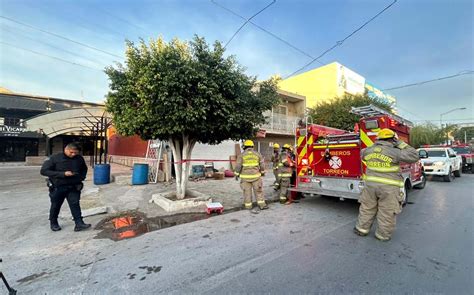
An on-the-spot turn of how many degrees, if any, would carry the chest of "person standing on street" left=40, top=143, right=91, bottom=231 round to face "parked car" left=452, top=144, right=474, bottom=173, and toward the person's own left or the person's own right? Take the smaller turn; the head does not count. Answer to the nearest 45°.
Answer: approximately 45° to the person's own left

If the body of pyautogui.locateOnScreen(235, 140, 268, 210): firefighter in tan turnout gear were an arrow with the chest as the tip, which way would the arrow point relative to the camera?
away from the camera

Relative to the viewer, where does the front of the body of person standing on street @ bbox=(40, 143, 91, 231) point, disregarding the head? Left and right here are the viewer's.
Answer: facing the viewer and to the right of the viewer

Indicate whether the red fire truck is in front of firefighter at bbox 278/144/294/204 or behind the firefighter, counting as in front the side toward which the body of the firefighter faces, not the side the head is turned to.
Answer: in front

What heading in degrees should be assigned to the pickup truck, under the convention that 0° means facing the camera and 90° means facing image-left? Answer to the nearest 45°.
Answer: approximately 45°

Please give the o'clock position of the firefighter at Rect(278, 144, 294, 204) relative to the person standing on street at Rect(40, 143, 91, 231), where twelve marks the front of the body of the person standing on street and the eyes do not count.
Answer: The firefighter is roughly at 11 o'clock from the person standing on street.

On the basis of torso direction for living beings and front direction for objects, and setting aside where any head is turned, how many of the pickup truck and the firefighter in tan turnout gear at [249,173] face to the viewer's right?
0

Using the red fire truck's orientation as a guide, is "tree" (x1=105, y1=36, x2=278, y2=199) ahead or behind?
behind

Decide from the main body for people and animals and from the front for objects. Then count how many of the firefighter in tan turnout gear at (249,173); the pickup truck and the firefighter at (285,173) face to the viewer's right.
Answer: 1

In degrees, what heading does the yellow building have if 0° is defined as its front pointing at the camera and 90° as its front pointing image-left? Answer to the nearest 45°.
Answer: approximately 315°
